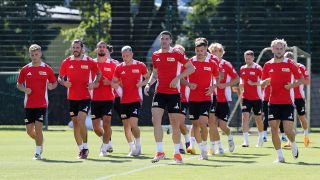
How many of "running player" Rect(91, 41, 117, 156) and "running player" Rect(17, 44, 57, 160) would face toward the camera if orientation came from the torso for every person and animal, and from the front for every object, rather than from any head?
2

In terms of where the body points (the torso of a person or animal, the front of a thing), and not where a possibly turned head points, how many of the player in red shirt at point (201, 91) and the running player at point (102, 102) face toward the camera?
2

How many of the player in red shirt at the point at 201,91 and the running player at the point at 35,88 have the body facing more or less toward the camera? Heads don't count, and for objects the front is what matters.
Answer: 2

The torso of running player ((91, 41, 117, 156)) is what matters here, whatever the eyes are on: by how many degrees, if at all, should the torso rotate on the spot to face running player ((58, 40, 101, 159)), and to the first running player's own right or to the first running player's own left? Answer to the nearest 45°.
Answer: approximately 45° to the first running player's own right

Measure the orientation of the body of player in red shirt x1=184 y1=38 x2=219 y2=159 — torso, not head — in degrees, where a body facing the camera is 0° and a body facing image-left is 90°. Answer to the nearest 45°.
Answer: approximately 0°

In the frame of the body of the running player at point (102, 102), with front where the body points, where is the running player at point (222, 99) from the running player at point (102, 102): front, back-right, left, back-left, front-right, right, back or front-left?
left
